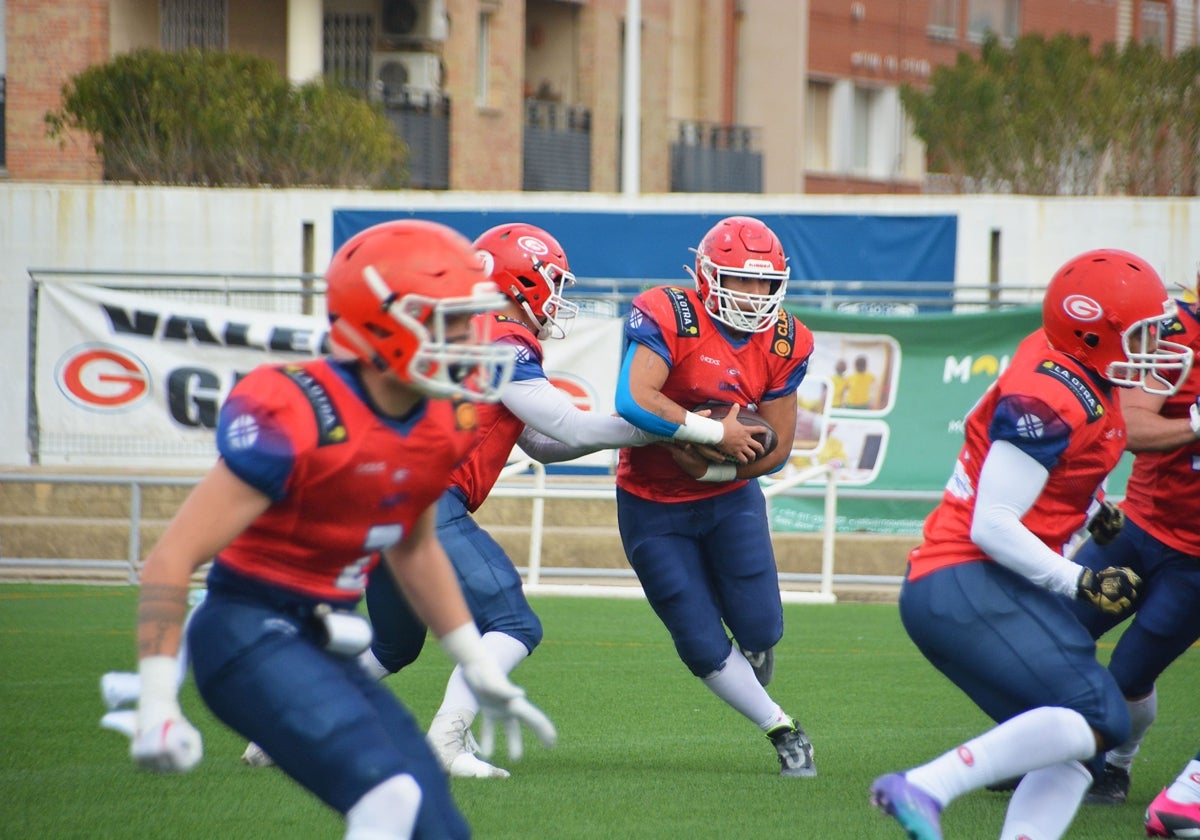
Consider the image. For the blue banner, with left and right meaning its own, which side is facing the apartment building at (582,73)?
back

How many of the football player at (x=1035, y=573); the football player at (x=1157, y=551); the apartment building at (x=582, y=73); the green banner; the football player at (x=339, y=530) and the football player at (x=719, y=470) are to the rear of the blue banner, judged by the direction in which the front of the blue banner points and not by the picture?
1

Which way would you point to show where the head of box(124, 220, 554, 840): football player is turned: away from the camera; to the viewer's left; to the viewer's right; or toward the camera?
to the viewer's right

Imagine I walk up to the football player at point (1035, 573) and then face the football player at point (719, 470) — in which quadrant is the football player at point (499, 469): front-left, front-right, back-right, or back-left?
front-left

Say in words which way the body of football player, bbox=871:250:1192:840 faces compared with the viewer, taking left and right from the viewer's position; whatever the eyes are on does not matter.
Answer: facing to the right of the viewer

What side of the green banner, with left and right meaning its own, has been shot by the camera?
front

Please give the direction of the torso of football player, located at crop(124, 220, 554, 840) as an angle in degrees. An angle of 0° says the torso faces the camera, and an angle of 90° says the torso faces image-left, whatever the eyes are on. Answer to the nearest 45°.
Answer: approximately 315°

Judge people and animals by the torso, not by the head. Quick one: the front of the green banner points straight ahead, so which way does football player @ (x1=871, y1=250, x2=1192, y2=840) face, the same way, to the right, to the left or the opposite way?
to the left

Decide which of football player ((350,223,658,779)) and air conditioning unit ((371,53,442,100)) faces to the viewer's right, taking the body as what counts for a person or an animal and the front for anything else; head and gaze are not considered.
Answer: the football player

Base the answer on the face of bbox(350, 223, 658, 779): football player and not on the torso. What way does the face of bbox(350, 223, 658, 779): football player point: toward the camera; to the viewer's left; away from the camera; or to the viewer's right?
to the viewer's right

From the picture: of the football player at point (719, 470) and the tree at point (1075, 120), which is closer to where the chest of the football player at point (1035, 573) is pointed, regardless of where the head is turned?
the tree

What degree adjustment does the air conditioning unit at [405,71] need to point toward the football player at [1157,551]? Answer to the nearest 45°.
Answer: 0° — it already faces them

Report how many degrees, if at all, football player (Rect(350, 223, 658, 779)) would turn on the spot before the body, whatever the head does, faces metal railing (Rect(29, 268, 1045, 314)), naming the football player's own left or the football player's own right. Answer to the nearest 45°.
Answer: approximately 90° to the football player's own left

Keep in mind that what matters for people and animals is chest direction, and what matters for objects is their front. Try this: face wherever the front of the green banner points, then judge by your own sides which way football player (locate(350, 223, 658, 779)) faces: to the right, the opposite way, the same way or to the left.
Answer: to the left

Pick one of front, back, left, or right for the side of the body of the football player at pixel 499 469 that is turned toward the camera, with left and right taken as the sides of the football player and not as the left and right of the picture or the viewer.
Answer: right

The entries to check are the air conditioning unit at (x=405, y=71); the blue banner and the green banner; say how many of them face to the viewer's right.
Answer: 0

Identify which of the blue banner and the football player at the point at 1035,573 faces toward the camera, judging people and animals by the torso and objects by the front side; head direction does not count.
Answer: the blue banner
